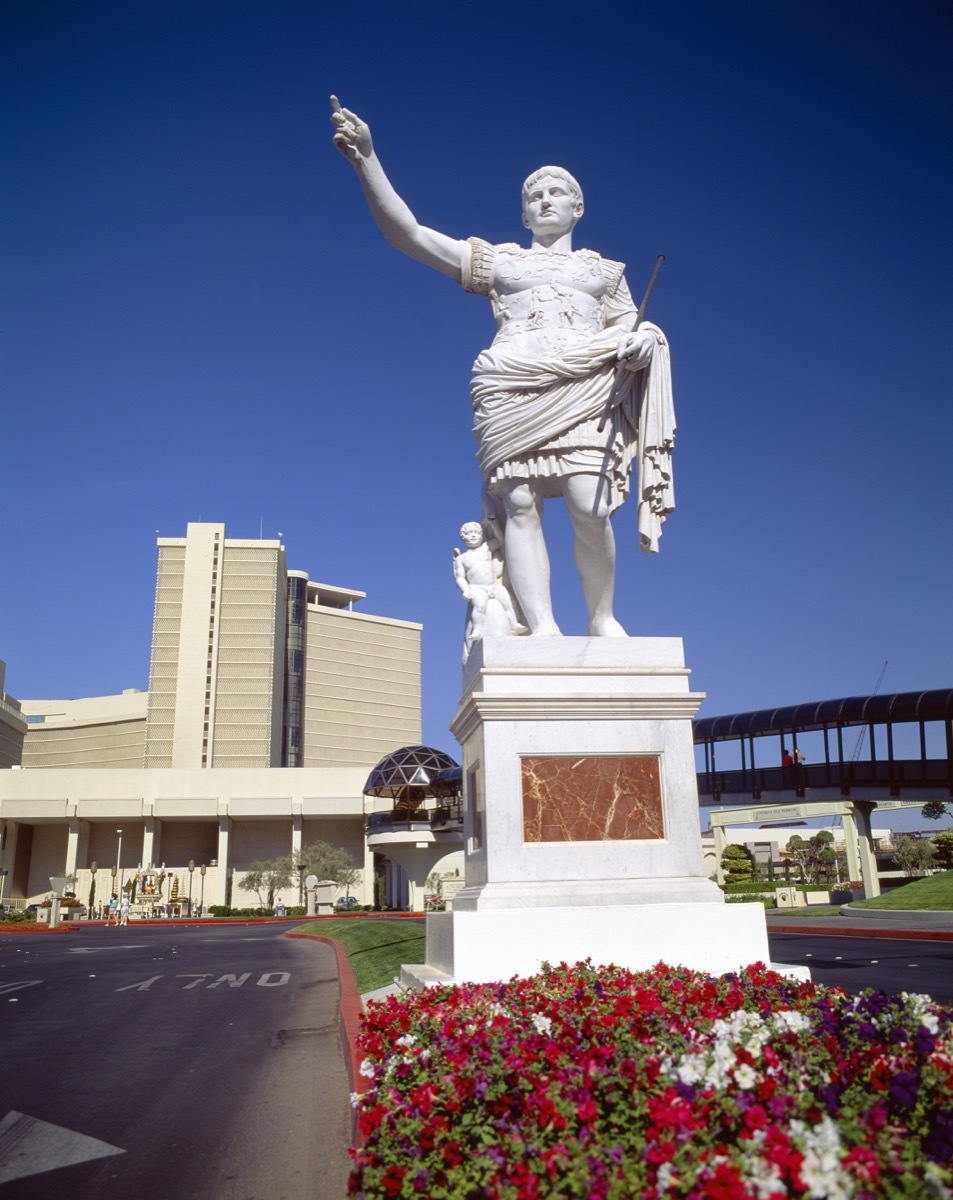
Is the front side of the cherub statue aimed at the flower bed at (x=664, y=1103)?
yes

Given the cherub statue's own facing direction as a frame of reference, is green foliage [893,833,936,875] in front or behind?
behind

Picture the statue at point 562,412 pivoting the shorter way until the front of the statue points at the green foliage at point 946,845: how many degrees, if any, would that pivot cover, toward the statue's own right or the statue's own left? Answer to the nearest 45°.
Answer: approximately 135° to the statue's own left

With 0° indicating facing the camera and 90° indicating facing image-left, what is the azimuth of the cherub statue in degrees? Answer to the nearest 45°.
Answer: approximately 0°
